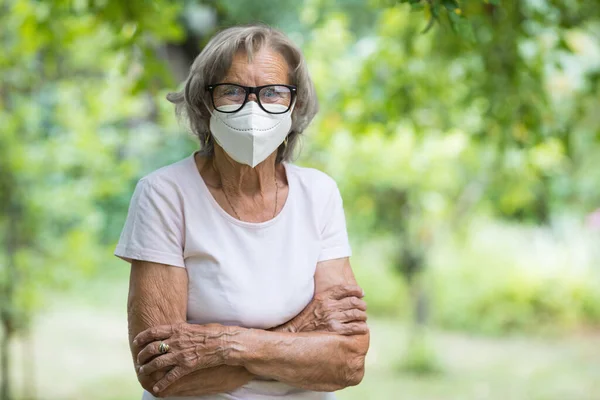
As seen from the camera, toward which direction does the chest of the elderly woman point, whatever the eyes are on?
toward the camera

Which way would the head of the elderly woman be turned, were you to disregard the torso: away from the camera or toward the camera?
toward the camera

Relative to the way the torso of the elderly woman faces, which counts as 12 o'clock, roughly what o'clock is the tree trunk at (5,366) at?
The tree trunk is roughly at 5 o'clock from the elderly woman.
